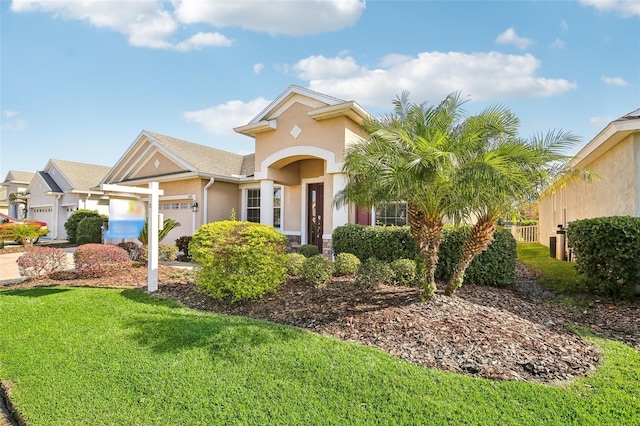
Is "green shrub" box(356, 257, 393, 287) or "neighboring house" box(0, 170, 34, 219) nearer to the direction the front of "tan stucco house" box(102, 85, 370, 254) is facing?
the green shrub

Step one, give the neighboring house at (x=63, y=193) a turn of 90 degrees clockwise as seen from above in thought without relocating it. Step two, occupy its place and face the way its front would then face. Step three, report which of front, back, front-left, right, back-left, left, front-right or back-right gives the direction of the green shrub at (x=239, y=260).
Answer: back-left

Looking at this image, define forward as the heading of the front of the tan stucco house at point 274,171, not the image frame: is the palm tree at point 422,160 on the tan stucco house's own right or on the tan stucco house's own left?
on the tan stucco house's own left

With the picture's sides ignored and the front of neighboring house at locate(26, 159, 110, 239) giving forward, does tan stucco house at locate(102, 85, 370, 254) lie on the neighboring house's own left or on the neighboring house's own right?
on the neighboring house's own left

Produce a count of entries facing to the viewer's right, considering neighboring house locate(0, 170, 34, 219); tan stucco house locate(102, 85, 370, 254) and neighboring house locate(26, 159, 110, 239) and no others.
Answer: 0

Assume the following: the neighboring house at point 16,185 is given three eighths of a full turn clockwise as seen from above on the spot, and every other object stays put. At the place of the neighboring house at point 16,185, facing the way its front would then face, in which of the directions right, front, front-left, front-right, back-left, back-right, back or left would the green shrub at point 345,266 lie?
back

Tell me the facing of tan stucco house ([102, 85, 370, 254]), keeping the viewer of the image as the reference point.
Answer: facing the viewer and to the left of the viewer

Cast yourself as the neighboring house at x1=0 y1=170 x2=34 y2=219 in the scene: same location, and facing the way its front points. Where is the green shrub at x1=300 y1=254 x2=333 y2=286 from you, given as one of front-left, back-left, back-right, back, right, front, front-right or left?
front-left

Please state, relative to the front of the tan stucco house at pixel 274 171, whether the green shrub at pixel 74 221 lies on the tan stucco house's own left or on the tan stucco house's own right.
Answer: on the tan stucco house's own right

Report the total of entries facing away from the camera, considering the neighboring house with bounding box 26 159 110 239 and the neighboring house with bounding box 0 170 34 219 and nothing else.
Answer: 0
